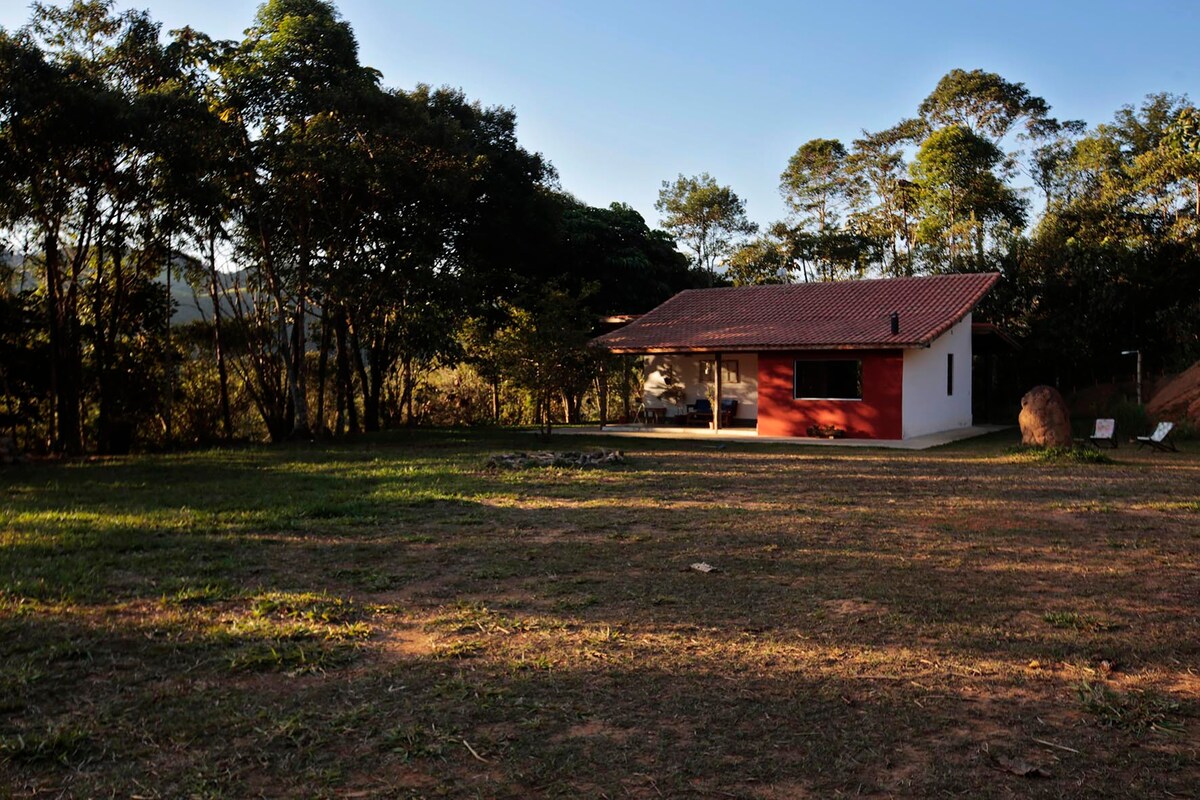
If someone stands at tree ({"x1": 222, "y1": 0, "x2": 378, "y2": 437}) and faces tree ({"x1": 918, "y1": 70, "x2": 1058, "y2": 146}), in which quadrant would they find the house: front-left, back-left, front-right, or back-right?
front-right

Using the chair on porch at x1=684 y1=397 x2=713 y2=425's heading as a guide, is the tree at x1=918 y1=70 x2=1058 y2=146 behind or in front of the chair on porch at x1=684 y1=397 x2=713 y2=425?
behind

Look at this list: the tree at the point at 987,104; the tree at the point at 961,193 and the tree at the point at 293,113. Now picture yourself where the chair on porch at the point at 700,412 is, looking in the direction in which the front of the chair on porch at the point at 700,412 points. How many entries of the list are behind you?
2

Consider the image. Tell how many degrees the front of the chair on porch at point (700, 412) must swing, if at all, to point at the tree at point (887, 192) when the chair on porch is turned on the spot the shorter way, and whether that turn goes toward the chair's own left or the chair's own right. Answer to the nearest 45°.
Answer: approximately 180°

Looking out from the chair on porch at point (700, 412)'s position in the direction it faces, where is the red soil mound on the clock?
The red soil mound is roughly at 8 o'clock from the chair on porch.

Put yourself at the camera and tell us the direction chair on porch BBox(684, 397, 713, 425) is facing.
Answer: facing the viewer and to the left of the viewer

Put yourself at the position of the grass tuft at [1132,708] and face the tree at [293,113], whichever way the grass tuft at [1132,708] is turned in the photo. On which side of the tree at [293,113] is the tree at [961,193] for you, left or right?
right

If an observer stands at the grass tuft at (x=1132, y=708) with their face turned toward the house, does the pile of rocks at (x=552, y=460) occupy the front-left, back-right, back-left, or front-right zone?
front-left

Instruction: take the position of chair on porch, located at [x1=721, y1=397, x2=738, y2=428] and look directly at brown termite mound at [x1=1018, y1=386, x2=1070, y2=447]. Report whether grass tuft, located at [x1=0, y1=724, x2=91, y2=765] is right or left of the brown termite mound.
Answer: right

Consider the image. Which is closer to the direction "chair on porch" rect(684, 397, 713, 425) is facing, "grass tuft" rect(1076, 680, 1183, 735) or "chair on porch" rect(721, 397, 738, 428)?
the grass tuft
